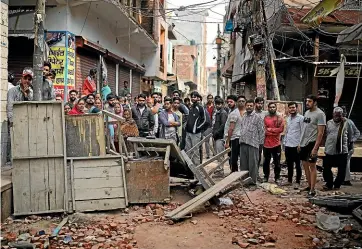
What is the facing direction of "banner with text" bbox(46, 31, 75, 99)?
toward the camera

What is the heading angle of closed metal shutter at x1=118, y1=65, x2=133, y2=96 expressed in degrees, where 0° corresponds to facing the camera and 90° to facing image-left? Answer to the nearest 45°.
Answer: approximately 315°

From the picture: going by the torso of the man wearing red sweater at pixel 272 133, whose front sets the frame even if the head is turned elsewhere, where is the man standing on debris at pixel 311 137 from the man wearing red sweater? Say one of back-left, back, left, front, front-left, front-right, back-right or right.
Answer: front-left

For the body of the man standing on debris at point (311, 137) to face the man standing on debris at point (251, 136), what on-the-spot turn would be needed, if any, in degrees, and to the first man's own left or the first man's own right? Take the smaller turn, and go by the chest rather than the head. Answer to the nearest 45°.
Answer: approximately 45° to the first man's own right

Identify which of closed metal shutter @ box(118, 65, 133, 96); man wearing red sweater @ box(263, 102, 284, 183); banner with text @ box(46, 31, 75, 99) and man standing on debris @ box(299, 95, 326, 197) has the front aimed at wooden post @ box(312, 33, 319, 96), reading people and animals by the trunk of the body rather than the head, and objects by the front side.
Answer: the closed metal shutter

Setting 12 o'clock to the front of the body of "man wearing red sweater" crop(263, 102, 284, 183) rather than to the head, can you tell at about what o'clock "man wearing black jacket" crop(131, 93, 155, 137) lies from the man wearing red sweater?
The man wearing black jacket is roughly at 3 o'clock from the man wearing red sweater.

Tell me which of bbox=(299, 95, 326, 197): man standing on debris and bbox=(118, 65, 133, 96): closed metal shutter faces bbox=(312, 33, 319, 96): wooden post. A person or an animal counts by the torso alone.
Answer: the closed metal shutter

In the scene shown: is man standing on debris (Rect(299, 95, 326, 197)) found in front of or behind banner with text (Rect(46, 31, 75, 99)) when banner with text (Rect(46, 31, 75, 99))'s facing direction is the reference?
in front

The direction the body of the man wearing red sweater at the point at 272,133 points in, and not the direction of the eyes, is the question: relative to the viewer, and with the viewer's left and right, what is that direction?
facing the viewer

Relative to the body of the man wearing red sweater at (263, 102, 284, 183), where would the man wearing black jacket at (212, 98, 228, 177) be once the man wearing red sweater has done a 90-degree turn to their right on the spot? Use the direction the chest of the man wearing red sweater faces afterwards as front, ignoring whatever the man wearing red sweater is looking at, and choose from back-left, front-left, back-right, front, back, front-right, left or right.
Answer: front-right

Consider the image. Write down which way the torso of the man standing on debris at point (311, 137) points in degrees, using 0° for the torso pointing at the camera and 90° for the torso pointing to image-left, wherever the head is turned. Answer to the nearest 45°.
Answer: approximately 45°

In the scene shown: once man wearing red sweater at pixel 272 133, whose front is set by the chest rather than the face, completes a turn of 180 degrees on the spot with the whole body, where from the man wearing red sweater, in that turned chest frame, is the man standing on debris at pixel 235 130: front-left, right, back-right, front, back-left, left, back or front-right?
left

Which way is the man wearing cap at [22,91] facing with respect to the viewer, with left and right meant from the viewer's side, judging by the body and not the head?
facing the viewer and to the right of the viewer

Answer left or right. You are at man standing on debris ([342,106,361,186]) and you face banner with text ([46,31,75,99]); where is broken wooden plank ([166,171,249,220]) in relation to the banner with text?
left

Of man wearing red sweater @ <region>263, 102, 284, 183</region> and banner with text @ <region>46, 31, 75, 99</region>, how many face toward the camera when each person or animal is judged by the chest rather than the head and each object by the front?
2

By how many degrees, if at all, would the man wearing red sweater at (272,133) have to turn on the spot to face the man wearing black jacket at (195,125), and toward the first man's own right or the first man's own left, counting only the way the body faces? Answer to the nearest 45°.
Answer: approximately 90° to the first man's own right
